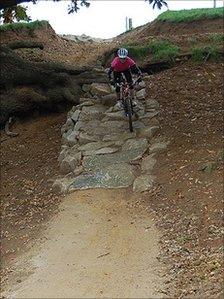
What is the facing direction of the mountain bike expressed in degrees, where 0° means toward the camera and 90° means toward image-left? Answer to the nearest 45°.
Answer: approximately 0°

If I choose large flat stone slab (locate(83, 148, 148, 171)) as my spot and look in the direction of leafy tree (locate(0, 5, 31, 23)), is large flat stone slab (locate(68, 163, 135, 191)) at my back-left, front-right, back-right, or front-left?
back-left

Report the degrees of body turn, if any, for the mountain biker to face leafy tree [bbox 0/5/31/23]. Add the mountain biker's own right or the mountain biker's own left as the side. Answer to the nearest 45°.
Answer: approximately 135° to the mountain biker's own right

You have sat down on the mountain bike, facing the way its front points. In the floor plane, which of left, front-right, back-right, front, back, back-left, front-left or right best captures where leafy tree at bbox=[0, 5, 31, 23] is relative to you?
back-right
